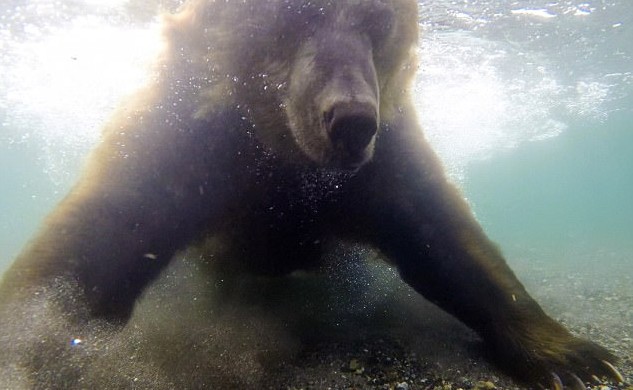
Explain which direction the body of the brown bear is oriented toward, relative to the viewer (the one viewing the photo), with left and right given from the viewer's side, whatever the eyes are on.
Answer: facing the viewer
